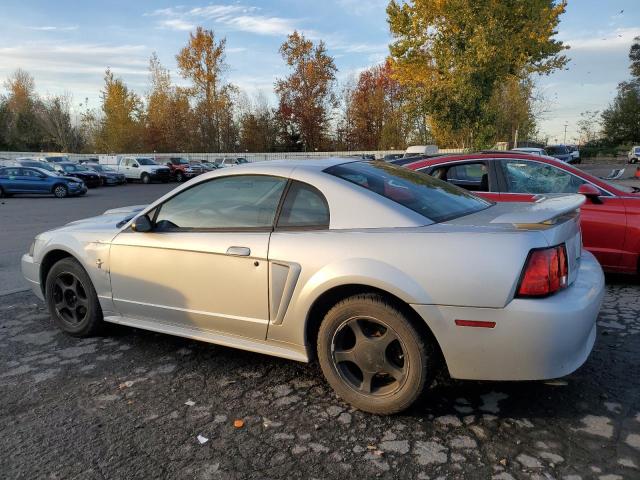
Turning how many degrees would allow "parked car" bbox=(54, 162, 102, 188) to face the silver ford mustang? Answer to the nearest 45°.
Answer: approximately 45° to its right

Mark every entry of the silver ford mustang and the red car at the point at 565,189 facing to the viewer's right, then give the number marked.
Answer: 1

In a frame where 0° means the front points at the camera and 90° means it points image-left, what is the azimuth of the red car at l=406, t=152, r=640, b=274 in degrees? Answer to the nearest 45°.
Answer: approximately 270°

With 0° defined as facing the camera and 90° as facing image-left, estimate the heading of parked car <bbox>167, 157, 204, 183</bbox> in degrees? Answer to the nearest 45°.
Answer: approximately 315°

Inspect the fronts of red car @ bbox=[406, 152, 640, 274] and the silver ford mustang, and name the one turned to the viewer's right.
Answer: the red car
